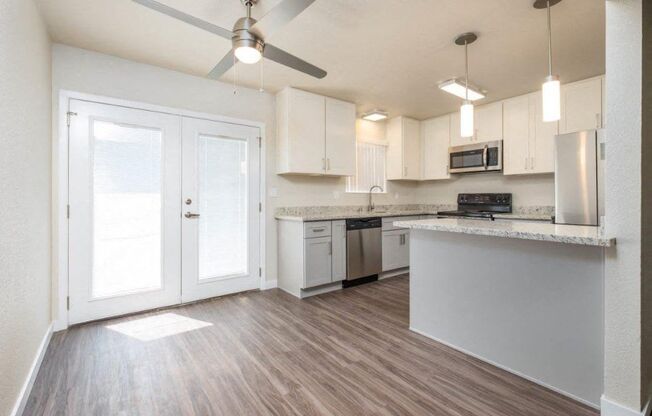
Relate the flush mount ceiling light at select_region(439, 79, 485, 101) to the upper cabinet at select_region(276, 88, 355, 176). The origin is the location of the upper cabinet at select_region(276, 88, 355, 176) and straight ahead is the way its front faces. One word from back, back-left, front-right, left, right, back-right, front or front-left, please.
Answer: front

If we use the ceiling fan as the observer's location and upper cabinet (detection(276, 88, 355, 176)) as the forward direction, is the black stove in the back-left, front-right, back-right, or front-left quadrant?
front-right

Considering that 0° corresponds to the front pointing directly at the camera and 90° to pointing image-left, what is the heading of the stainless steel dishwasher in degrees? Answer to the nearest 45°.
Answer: approximately 315°

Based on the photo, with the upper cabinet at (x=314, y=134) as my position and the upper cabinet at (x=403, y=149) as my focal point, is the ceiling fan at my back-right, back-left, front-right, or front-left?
back-right

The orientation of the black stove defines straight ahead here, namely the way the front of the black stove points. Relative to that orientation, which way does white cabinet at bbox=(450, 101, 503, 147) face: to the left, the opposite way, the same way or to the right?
the same way

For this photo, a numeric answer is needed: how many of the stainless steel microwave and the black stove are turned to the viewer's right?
0

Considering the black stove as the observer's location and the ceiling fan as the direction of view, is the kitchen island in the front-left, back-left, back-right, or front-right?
front-left

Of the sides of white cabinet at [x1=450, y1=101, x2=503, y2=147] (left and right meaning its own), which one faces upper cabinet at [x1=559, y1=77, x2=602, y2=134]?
left

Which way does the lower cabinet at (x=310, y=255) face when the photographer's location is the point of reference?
facing the viewer and to the right of the viewer

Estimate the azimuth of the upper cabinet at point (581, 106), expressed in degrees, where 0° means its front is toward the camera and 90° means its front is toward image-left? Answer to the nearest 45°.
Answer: approximately 45°

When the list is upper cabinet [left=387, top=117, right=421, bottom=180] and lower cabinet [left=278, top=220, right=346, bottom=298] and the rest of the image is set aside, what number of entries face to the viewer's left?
0

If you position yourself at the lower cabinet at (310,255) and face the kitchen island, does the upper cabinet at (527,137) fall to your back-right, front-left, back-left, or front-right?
front-left

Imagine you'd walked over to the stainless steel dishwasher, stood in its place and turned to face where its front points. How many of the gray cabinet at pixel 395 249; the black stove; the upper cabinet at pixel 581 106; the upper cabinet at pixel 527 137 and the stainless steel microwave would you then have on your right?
0

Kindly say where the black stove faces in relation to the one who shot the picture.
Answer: facing the viewer and to the left of the viewer

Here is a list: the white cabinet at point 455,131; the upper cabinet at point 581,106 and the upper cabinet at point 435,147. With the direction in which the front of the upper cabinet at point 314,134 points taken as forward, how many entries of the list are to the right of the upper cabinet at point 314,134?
0

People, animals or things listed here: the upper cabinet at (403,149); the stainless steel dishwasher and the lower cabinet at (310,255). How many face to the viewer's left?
0

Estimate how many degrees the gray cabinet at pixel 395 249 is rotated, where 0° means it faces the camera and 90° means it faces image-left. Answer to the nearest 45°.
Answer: approximately 315°
